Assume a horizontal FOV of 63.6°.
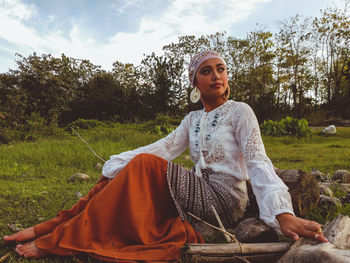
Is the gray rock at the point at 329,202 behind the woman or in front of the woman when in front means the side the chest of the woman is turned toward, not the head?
behind

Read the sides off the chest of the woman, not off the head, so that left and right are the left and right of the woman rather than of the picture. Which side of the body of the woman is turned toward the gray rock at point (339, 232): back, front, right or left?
left

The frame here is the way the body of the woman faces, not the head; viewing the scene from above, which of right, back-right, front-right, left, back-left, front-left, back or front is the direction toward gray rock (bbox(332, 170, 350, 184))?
back

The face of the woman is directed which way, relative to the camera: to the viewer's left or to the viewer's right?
to the viewer's right

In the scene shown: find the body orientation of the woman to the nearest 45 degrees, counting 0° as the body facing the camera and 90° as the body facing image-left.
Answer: approximately 45°

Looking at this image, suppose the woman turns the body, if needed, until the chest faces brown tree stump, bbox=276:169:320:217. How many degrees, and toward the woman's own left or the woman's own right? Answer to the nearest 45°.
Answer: approximately 135° to the woman's own left

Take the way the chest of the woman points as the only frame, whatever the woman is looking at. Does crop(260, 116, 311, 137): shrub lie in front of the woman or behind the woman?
behind

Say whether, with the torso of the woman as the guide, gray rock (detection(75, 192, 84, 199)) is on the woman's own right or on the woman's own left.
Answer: on the woman's own right
